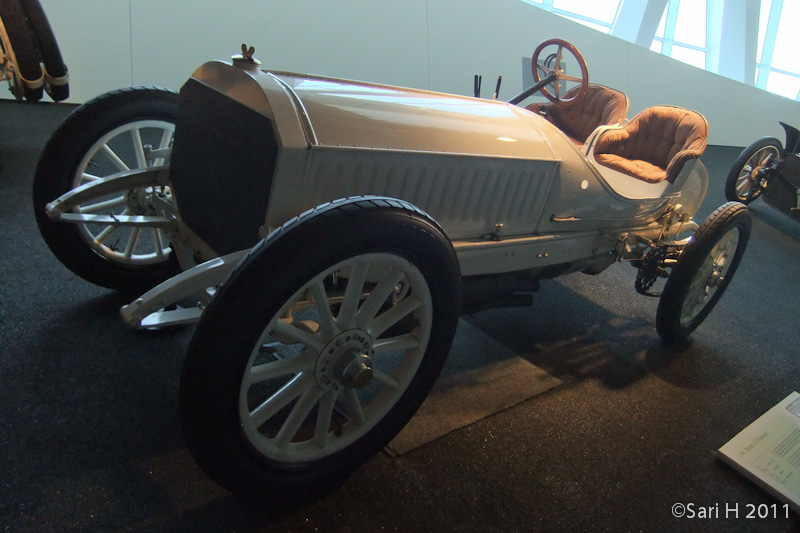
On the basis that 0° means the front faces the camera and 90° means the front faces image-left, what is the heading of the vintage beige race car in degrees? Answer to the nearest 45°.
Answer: approximately 45°
